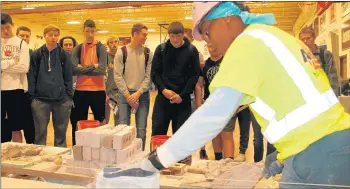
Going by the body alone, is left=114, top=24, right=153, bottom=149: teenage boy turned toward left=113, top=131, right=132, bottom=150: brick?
yes

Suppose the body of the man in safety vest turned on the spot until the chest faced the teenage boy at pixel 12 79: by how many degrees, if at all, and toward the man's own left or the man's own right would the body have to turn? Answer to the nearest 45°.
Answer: approximately 45° to the man's own right

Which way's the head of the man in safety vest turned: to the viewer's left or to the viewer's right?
to the viewer's left

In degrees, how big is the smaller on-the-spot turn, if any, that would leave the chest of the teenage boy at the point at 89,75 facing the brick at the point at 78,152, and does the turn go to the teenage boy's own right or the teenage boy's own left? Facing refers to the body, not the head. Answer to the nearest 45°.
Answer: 0° — they already face it

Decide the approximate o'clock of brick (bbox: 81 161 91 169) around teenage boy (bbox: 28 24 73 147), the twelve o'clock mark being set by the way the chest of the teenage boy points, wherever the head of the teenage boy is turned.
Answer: The brick is roughly at 12 o'clock from the teenage boy.

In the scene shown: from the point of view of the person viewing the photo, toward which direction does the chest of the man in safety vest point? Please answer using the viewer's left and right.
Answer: facing to the left of the viewer

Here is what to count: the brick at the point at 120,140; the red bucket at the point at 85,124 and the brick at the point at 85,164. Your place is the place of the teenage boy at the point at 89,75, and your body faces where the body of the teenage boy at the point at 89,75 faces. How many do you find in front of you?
3

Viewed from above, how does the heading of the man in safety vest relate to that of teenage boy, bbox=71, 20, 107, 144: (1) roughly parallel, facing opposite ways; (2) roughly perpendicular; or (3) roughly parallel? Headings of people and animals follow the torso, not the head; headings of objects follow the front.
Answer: roughly perpendicular

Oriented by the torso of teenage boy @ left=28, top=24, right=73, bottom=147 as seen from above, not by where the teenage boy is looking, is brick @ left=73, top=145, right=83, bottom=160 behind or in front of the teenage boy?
in front

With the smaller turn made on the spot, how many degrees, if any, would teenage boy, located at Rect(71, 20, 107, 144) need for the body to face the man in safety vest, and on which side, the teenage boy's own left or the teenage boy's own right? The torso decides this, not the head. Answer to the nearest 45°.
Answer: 0° — they already face them
